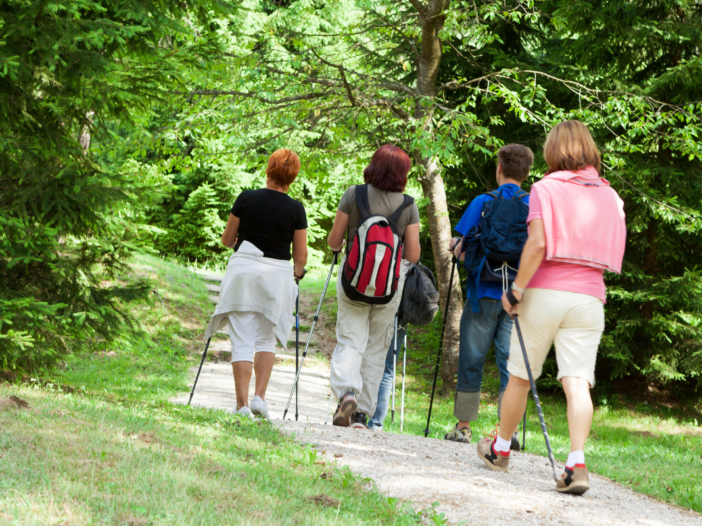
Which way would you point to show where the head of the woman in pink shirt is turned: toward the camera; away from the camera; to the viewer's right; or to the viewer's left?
away from the camera

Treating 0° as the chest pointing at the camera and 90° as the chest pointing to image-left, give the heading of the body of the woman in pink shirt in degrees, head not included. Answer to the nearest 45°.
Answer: approximately 135°

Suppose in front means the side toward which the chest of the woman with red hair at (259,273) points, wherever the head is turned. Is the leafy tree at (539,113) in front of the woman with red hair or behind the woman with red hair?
in front

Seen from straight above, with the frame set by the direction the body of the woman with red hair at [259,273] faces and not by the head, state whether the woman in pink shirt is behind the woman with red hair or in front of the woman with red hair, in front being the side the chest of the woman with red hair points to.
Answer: behind

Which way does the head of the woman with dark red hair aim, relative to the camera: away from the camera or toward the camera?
away from the camera

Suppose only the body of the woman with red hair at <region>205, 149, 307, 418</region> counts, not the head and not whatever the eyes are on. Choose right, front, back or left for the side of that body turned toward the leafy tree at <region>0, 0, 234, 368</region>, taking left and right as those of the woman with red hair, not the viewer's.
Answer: left

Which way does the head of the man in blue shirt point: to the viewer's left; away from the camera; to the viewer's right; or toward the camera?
away from the camera

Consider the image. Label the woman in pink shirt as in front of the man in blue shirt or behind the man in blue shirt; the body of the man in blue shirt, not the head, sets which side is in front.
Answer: behind

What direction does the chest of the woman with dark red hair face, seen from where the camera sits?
away from the camera

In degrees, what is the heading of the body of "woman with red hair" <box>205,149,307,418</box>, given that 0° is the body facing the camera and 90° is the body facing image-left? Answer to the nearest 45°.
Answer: approximately 180°

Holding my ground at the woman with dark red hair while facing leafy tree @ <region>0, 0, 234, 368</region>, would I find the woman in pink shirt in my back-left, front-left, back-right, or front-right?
back-left

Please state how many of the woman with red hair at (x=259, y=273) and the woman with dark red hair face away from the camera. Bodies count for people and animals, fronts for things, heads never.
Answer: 2

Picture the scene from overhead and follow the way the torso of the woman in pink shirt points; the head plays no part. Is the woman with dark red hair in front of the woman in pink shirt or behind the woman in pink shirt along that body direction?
in front

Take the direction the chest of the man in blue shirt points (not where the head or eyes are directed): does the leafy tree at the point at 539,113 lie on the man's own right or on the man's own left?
on the man's own right

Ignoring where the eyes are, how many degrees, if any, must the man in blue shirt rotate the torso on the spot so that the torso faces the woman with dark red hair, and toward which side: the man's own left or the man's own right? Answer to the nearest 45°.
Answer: approximately 45° to the man's own left
